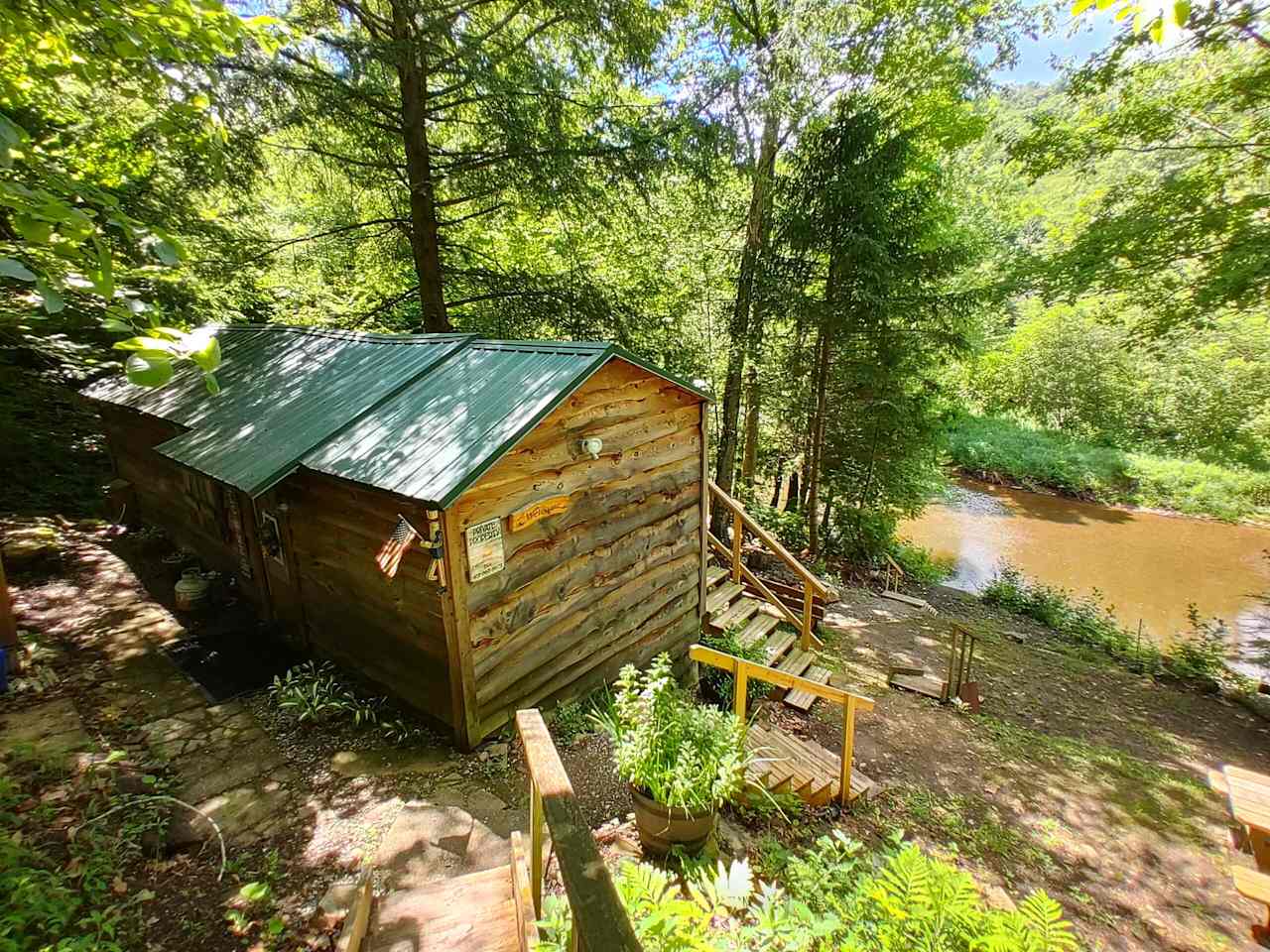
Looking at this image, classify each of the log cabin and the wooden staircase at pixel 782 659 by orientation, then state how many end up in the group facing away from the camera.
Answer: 0

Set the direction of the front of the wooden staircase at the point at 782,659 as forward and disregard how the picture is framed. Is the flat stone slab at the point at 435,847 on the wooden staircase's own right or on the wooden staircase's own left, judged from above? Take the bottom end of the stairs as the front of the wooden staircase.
on the wooden staircase's own right

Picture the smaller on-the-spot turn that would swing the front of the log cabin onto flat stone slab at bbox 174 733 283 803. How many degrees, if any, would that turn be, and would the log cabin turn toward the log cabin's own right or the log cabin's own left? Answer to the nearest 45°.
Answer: approximately 45° to the log cabin's own right

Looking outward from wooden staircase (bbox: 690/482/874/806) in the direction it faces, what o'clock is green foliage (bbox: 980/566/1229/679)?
The green foliage is roughly at 9 o'clock from the wooden staircase.

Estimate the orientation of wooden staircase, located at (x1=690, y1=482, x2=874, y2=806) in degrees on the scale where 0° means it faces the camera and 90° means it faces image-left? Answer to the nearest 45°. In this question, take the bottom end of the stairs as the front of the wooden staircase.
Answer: approximately 315°

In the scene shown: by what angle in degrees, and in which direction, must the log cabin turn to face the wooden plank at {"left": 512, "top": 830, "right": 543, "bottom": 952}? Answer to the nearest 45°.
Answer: approximately 45° to its left

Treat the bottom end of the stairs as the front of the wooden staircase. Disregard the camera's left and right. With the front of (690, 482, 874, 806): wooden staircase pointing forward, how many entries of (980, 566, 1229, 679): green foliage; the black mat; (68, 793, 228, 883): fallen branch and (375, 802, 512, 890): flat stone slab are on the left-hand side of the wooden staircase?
1

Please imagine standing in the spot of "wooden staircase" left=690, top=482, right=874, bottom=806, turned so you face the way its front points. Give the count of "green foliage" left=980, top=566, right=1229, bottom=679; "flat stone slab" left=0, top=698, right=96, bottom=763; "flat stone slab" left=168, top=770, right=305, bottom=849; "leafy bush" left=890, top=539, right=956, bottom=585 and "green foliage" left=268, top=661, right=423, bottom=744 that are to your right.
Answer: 3

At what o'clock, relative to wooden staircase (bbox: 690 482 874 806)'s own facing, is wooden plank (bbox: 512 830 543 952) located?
The wooden plank is roughly at 2 o'clock from the wooden staircase.

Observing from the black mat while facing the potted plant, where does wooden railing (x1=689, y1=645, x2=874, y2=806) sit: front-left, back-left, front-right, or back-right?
front-left

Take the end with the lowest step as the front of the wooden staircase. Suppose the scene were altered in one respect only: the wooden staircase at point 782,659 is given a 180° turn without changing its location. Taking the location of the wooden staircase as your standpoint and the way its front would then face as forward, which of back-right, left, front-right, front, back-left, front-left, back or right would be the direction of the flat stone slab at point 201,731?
left

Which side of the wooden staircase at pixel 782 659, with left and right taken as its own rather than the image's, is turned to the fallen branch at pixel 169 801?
right
